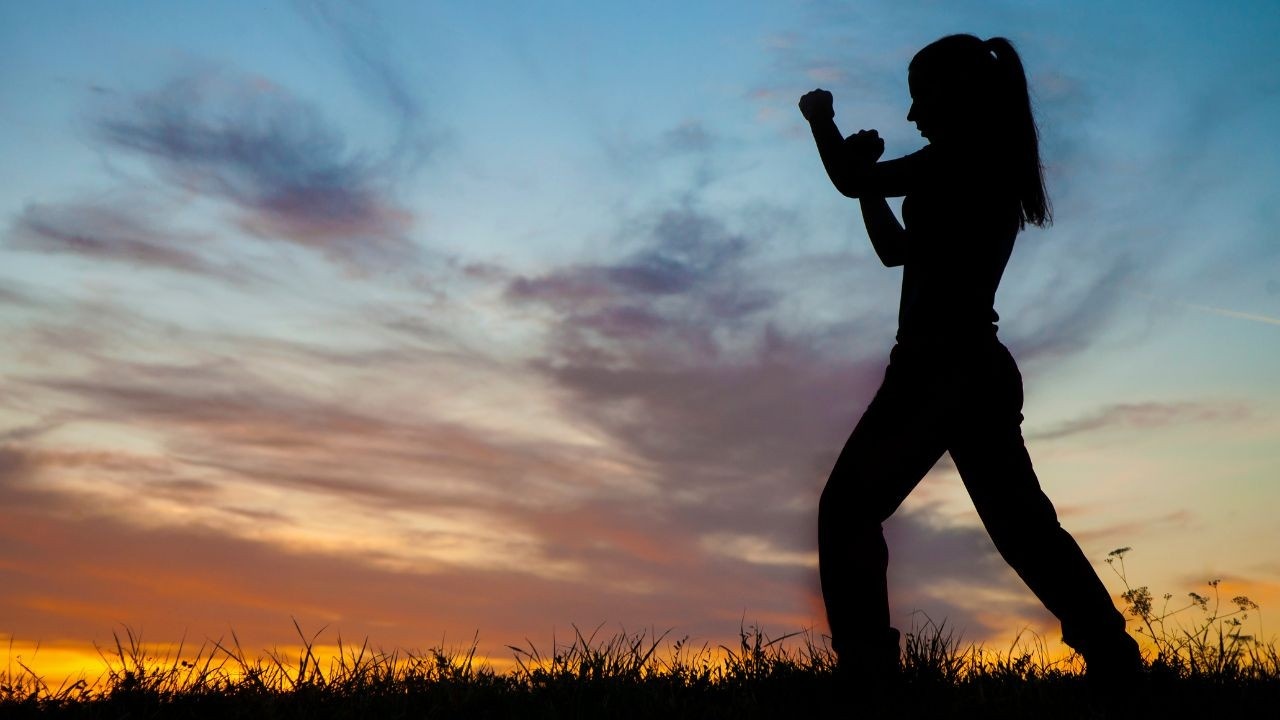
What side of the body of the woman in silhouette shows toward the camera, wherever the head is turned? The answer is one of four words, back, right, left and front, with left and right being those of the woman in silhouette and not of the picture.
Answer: left

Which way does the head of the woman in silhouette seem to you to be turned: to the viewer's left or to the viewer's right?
to the viewer's left
